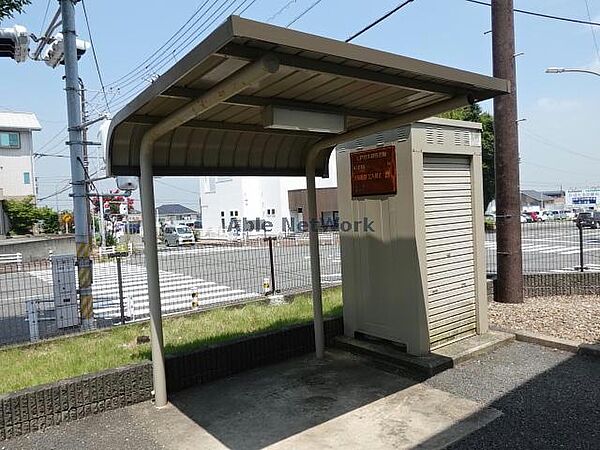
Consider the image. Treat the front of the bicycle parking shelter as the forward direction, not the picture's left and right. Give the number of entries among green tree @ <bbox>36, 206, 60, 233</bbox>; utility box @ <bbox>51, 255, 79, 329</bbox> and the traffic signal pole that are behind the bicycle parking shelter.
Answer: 3

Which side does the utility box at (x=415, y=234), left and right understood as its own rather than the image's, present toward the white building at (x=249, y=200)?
back

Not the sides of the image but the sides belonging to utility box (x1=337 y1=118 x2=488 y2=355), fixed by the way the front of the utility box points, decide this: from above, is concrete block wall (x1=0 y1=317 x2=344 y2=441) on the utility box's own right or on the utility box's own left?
on the utility box's own right

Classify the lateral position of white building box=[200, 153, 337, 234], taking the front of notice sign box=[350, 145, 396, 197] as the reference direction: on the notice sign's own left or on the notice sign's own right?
on the notice sign's own right

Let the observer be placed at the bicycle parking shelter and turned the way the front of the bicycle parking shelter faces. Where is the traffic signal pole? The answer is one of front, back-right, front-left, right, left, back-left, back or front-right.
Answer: back

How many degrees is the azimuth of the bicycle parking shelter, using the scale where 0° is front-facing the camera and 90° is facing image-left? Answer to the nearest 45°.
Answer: approximately 315°

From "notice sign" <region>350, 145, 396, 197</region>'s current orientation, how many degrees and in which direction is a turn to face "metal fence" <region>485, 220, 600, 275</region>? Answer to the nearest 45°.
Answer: approximately 180°

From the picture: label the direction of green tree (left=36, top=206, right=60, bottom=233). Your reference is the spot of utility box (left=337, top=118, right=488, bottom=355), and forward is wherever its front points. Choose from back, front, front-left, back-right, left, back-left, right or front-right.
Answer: back

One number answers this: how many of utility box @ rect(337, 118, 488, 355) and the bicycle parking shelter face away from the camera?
0

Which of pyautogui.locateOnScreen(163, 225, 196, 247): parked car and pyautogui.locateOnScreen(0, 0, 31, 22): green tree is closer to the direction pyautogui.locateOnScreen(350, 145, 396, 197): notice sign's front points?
the green tree

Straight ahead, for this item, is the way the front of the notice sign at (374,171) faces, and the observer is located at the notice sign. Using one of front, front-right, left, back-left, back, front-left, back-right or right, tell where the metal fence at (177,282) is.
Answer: right
